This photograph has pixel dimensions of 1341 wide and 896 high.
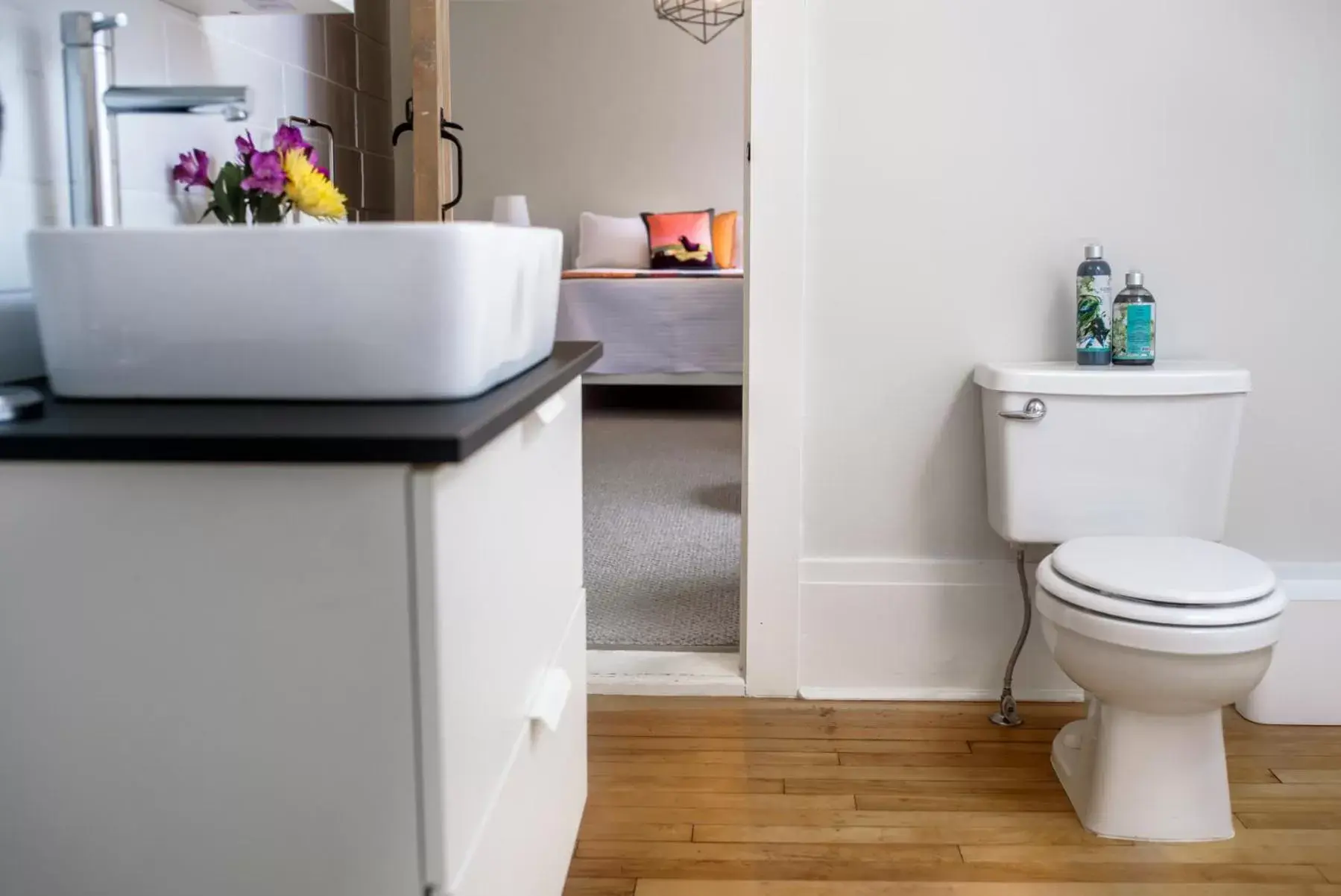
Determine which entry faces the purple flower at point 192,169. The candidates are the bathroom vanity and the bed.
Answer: the bed

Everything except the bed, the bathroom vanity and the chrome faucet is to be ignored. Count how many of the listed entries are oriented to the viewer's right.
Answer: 2

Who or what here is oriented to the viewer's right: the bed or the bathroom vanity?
the bathroom vanity

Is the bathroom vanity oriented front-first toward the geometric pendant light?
no

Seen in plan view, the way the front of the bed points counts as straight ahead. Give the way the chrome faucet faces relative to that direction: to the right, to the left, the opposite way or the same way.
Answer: to the left

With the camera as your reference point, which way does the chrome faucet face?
facing to the right of the viewer

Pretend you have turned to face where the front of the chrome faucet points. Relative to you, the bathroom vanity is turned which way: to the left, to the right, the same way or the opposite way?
the same way

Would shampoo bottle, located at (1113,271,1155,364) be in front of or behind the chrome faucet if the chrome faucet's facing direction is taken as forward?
in front

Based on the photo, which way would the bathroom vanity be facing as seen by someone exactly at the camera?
facing to the right of the viewer

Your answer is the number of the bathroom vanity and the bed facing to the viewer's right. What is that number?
1

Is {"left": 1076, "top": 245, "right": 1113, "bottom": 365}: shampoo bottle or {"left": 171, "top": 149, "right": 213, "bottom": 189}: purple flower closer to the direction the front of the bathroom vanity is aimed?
the shampoo bottle

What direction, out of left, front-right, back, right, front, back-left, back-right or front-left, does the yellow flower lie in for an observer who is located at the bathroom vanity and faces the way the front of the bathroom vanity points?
left

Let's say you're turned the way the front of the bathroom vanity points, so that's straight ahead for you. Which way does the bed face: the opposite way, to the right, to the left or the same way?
to the right

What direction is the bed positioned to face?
toward the camera
